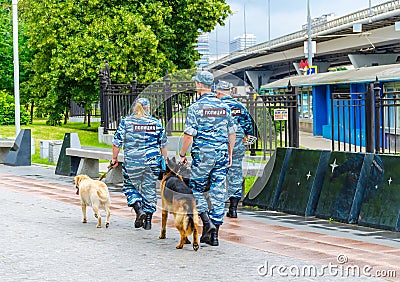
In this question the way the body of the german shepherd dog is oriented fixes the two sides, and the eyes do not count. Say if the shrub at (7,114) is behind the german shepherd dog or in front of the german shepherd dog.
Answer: in front

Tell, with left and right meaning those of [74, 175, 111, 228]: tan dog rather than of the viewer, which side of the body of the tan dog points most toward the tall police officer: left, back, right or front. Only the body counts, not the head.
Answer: back

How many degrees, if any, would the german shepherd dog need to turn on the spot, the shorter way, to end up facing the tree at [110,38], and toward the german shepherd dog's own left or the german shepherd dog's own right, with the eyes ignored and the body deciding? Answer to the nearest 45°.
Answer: approximately 45° to the german shepherd dog's own right

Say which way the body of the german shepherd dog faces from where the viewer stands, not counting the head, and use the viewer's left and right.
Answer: facing away from the viewer and to the left of the viewer

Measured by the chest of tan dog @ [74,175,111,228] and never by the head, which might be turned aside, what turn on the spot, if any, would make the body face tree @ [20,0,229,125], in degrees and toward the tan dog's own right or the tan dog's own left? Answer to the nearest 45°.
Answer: approximately 45° to the tan dog's own right

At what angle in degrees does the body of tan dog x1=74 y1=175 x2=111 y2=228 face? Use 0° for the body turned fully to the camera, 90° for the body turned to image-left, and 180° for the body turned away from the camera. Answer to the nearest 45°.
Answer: approximately 135°

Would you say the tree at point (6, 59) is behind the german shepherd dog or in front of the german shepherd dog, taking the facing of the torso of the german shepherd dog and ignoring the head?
in front

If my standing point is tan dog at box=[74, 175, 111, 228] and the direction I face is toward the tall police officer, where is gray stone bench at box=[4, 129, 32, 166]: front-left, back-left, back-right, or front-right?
back-left

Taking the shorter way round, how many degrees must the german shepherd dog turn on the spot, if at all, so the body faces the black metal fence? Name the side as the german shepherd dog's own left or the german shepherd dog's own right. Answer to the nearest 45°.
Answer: approximately 45° to the german shepherd dog's own right

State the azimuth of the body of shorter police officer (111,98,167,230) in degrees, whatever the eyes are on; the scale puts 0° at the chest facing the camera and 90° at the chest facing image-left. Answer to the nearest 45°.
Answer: approximately 180°
